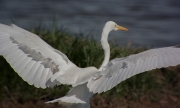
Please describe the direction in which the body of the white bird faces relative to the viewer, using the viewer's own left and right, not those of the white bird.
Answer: facing away from the viewer and to the right of the viewer
